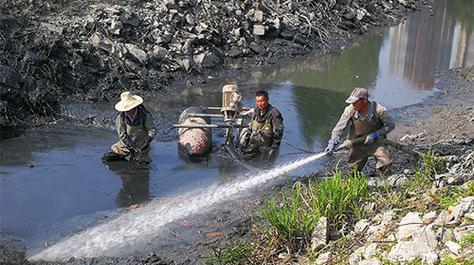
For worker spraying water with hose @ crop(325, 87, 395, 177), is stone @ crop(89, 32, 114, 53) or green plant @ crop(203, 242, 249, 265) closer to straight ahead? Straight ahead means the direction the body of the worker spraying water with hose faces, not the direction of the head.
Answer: the green plant

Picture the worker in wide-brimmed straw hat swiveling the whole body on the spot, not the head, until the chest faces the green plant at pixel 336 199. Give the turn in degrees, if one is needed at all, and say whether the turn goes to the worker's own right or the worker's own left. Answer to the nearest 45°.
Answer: approximately 45° to the worker's own left

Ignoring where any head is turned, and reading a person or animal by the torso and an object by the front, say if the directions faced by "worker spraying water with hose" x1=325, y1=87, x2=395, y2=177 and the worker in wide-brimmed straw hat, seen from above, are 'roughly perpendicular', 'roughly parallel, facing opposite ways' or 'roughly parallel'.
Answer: roughly parallel

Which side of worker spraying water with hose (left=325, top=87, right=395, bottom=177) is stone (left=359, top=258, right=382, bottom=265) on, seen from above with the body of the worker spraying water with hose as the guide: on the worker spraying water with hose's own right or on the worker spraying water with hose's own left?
on the worker spraying water with hose's own left

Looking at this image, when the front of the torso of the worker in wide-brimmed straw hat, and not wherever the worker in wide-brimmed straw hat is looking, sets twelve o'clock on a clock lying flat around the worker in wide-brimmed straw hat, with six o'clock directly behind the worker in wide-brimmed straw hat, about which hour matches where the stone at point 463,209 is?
The stone is roughly at 11 o'clock from the worker in wide-brimmed straw hat.

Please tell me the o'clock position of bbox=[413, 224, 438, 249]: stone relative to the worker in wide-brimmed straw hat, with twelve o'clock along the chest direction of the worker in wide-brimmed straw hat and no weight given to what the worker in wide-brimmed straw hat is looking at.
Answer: The stone is roughly at 11 o'clock from the worker in wide-brimmed straw hat.

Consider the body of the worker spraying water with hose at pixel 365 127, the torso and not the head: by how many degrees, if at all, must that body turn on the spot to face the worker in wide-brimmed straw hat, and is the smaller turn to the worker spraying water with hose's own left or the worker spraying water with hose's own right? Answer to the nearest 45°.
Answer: approximately 45° to the worker spraying water with hose's own right

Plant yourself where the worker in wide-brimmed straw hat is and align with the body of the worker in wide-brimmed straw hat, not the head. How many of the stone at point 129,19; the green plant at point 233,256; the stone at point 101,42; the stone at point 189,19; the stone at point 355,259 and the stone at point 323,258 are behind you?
3

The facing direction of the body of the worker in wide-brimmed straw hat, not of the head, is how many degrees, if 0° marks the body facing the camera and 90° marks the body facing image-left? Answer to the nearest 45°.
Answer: approximately 0°

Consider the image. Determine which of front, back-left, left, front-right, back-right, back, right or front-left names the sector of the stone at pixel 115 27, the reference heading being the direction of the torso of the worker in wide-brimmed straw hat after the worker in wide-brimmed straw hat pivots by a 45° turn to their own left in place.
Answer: back-left
